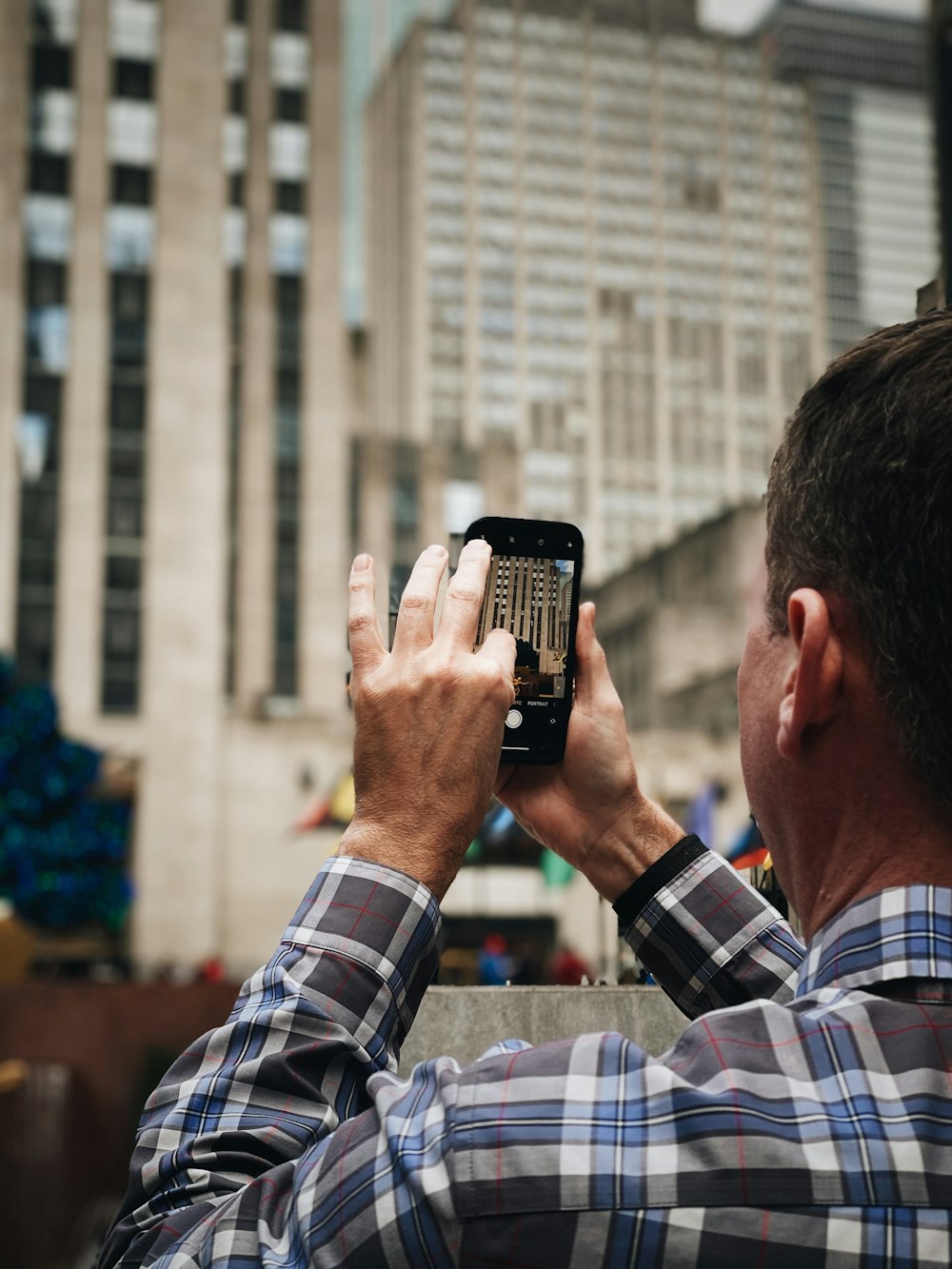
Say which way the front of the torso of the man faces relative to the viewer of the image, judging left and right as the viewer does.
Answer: facing away from the viewer and to the left of the viewer

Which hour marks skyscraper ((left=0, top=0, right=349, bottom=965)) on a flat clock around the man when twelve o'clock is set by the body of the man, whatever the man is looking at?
The skyscraper is roughly at 1 o'clock from the man.

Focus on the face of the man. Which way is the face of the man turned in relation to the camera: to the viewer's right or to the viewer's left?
to the viewer's left

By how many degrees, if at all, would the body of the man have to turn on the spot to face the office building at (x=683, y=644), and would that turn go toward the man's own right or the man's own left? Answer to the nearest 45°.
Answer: approximately 45° to the man's own right
